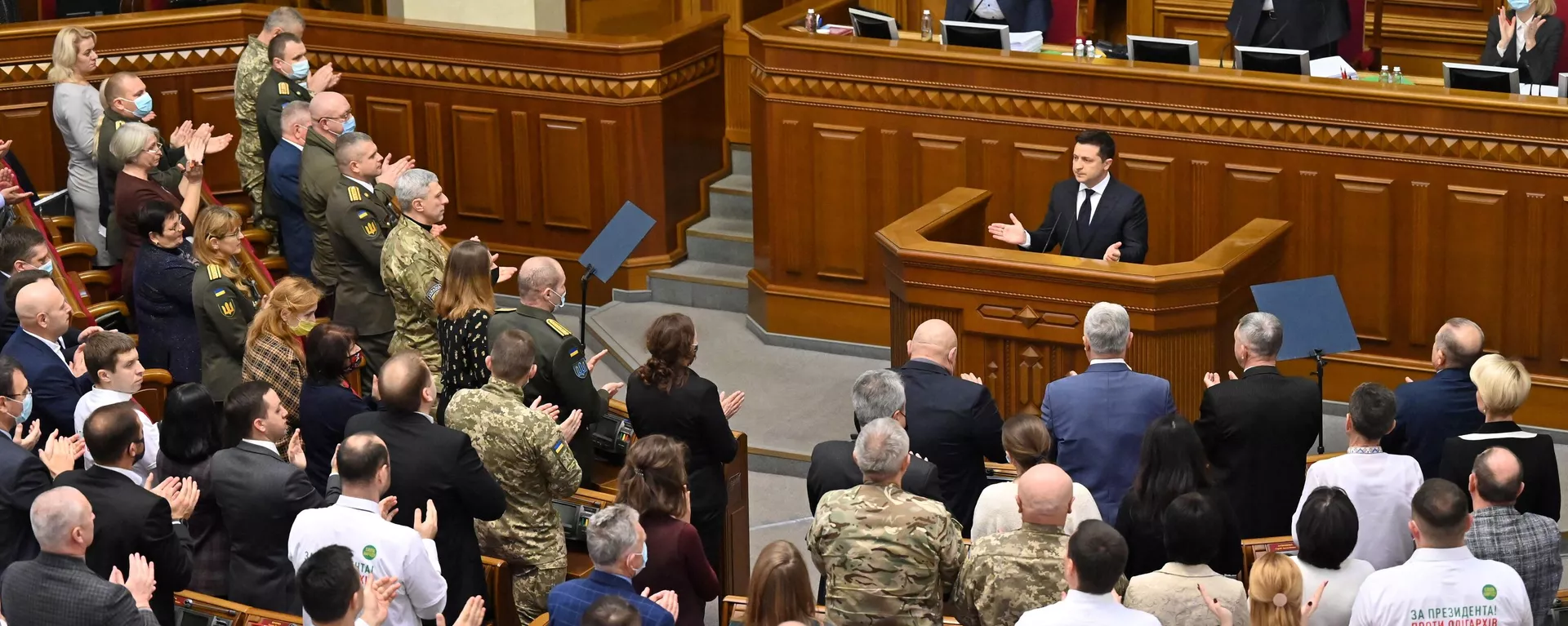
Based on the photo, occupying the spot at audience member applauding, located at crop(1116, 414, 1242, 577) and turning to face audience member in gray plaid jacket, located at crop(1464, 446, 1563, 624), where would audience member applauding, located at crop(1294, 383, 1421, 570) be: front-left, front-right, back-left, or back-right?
front-left

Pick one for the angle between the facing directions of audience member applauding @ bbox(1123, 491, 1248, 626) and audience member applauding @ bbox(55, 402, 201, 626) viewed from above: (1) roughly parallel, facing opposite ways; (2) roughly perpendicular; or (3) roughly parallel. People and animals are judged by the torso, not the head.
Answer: roughly parallel

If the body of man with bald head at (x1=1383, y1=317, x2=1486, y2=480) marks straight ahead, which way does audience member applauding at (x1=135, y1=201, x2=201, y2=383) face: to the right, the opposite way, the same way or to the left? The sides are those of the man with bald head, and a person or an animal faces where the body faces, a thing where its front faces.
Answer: to the right

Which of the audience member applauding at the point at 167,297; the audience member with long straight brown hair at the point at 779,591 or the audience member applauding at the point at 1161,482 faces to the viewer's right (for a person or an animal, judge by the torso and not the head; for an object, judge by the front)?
the audience member applauding at the point at 167,297

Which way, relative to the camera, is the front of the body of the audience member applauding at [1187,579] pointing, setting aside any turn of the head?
away from the camera

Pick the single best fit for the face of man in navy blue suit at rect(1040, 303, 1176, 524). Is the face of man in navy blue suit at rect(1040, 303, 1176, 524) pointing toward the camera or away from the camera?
away from the camera

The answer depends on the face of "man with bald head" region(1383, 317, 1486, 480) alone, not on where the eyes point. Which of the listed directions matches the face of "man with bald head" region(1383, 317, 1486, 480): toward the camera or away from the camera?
away from the camera

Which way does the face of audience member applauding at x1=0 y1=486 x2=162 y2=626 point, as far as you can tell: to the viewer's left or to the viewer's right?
to the viewer's right

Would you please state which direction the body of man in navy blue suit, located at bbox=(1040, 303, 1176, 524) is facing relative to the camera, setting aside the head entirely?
away from the camera

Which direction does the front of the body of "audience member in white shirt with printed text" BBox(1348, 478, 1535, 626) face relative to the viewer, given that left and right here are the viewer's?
facing away from the viewer

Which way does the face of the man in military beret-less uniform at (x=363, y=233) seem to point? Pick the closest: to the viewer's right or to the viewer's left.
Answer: to the viewer's right

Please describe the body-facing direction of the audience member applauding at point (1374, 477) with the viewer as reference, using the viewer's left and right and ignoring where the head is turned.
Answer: facing away from the viewer

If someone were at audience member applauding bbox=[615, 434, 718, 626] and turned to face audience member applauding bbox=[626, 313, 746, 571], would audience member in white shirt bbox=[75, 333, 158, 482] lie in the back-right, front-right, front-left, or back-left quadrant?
front-left

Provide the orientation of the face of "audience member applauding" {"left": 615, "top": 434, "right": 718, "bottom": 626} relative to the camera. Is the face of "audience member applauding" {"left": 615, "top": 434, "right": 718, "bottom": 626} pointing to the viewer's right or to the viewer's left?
to the viewer's right

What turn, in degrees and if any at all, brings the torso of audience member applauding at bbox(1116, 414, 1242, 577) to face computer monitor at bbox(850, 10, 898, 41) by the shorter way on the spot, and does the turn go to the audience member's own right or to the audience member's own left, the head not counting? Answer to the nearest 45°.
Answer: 0° — they already face it

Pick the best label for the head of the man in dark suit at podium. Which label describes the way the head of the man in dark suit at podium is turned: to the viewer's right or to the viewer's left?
to the viewer's left

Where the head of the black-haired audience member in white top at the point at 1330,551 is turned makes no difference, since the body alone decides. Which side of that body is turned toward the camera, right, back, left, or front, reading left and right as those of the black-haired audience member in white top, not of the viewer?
back

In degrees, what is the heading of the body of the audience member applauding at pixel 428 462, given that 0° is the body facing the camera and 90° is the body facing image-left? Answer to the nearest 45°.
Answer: approximately 225°
